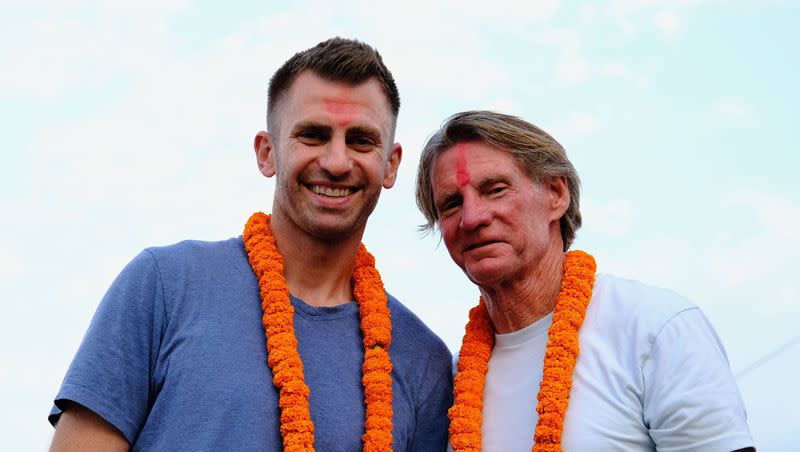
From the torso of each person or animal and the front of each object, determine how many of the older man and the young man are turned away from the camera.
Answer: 0

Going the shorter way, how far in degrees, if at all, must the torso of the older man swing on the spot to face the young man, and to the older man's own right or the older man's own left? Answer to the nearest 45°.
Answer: approximately 45° to the older man's own right

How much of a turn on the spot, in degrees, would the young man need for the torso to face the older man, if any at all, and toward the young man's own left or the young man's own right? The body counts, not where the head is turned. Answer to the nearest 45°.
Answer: approximately 45° to the young man's own left

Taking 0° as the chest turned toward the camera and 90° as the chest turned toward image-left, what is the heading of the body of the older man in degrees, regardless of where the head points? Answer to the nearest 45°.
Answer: approximately 45°

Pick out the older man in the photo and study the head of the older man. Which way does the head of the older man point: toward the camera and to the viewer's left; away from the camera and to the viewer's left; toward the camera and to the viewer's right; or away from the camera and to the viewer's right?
toward the camera and to the viewer's left
